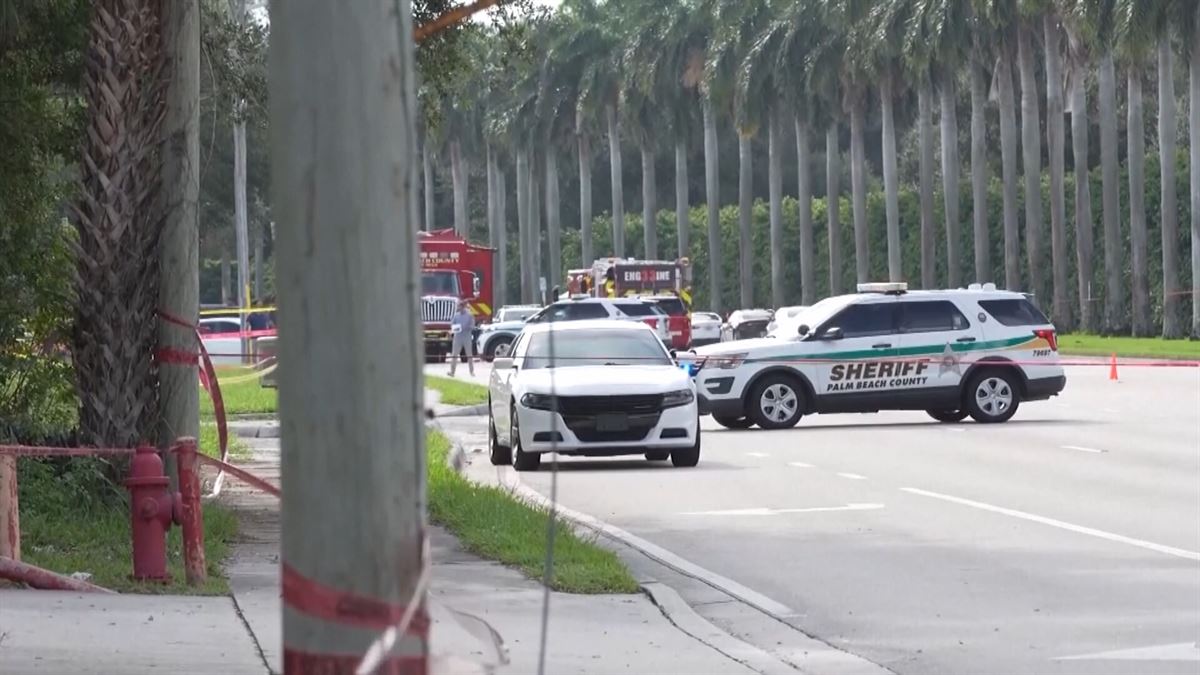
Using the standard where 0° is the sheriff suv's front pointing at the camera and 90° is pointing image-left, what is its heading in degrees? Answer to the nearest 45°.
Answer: approximately 90°

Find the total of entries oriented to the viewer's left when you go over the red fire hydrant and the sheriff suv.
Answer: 1

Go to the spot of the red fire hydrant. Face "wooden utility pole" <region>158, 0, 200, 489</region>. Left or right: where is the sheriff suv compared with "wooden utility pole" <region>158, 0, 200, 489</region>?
right

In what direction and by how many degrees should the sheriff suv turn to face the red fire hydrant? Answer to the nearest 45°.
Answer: approximately 90° to its left
